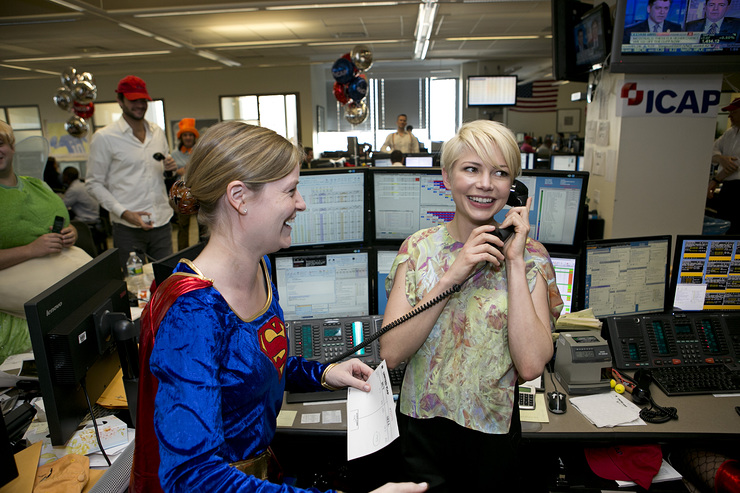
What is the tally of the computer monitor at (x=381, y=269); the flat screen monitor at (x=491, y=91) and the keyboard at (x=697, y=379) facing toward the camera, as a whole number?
3

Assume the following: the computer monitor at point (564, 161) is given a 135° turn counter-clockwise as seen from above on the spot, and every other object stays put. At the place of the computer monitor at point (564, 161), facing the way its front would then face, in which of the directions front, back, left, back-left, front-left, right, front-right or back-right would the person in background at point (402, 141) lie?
left

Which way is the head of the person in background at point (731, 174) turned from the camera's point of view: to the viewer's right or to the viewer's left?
to the viewer's left

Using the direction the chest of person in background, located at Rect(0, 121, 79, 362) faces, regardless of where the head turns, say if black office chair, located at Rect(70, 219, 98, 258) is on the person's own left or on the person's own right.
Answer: on the person's own left

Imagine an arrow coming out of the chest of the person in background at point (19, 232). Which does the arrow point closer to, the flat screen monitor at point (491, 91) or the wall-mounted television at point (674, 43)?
the wall-mounted television

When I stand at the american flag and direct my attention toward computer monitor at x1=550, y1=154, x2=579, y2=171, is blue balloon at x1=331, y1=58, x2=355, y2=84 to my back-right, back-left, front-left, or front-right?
front-right

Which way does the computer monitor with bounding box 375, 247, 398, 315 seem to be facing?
toward the camera

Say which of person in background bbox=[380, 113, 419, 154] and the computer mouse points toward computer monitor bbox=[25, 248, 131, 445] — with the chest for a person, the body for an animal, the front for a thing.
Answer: the person in background

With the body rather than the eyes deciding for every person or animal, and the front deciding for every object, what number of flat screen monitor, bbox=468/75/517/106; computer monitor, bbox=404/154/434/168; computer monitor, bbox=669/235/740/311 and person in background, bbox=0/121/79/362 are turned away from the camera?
0

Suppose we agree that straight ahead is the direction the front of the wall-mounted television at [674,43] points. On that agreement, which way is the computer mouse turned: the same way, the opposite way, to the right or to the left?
the opposite way

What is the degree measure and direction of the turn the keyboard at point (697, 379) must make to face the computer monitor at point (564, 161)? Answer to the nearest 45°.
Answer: approximately 180°

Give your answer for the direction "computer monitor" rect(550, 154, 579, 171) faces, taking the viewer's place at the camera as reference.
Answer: facing the viewer

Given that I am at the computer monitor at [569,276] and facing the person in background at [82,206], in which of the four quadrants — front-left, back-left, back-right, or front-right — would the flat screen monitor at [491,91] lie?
front-right
